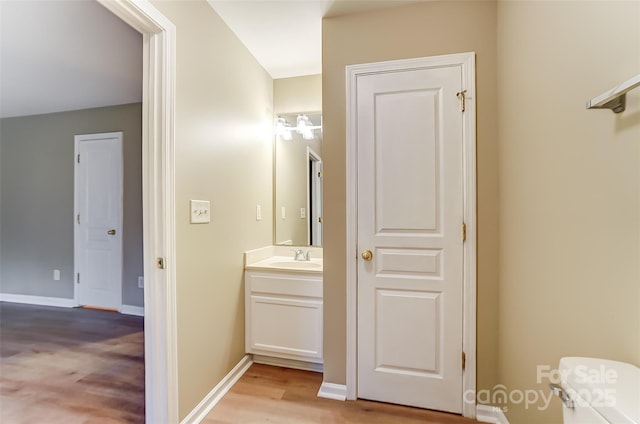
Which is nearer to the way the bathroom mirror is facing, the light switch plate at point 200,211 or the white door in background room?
the light switch plate

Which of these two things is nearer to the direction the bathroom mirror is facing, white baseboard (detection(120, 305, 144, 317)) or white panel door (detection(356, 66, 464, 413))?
the white panel door

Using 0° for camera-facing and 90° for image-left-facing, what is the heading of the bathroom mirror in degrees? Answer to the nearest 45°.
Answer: approximately 0°
